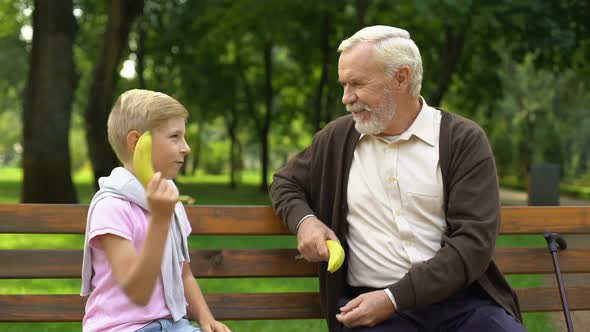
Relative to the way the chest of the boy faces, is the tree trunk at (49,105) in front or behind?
behind

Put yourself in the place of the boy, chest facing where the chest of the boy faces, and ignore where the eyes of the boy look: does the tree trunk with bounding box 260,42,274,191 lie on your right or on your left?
on your left

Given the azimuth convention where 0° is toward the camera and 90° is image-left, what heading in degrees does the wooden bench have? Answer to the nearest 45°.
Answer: approximately 0°

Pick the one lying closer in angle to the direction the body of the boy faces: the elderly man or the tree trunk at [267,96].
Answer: the elderly man

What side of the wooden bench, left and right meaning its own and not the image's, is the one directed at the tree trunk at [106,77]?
back

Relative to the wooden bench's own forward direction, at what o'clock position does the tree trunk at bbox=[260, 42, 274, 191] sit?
The tree trunk is roughly at 6 o'clock from the wooden bench.

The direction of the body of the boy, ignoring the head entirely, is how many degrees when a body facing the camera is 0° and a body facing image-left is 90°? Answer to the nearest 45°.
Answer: approximately 315°

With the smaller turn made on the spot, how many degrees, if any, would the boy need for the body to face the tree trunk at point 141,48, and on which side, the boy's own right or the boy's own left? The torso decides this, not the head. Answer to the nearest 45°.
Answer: approximately 135° to the boy's own left

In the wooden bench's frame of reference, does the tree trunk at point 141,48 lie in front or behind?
behind
